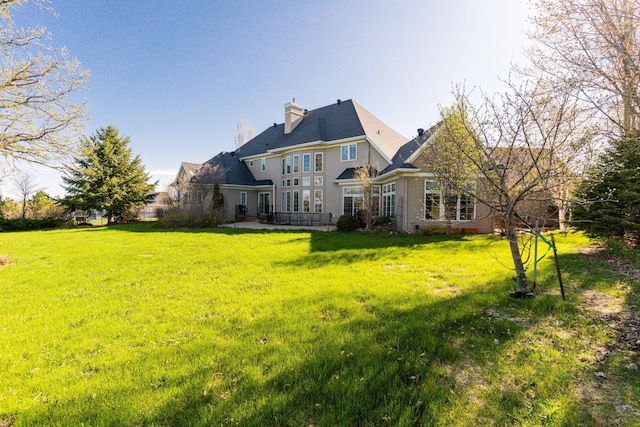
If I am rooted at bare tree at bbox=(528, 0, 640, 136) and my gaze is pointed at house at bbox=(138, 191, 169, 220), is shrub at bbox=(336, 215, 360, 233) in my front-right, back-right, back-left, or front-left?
front-right

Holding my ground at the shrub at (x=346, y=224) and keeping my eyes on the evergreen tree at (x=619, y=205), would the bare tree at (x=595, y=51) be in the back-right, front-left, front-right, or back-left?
front-right

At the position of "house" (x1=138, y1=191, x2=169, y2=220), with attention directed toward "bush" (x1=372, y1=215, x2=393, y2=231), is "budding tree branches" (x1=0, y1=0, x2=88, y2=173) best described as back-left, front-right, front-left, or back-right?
front-right

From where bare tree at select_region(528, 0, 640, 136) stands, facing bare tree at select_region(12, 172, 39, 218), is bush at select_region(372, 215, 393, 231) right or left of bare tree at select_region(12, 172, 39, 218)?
right

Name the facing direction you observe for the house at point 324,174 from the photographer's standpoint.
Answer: facing away from the viewer and to the right of the viewer

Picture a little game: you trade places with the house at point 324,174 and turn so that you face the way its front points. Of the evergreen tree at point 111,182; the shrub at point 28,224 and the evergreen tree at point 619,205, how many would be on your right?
1

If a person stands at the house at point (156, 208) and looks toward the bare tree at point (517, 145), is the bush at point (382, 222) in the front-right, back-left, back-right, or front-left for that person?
front-left

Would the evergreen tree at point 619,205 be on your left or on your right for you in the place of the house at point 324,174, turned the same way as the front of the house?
on your right

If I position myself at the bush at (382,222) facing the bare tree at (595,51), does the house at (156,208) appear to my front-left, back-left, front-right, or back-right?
back-right

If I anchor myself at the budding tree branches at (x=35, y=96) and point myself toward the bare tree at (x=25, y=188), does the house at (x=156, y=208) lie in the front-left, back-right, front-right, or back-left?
front-right

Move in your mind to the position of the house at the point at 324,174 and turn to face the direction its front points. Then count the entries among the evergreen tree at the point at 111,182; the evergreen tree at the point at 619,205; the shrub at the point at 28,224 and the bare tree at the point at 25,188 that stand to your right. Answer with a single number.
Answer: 1

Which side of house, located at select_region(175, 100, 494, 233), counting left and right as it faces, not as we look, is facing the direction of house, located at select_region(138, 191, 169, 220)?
left

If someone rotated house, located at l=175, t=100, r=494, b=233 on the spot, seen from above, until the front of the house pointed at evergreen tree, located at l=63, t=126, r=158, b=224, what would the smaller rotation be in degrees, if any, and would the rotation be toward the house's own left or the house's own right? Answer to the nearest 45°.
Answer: approximately 135° to the house's own left

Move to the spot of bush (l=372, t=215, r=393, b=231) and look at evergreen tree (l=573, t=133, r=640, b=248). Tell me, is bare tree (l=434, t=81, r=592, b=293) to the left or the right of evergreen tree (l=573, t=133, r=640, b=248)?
right
